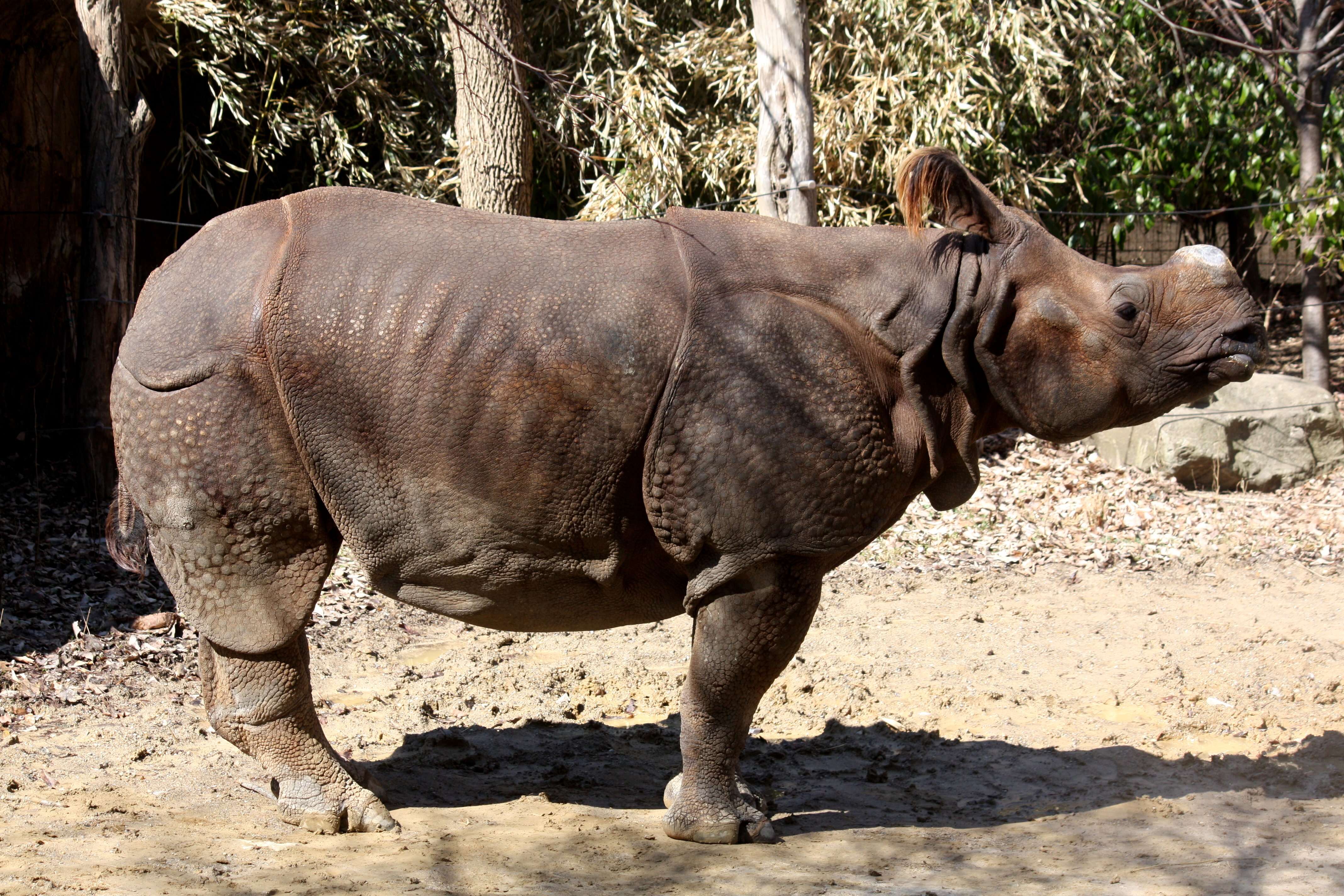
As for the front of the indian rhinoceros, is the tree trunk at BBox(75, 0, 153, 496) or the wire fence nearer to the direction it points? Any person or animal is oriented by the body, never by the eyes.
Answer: the wire fence

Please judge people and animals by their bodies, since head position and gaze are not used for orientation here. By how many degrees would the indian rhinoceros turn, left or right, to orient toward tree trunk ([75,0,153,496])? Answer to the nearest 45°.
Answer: approximately 135° to its left

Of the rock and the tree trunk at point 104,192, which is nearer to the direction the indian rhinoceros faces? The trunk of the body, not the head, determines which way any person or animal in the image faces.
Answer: the rock

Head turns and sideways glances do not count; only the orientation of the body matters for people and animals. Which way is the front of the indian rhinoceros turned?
to the viewer's right

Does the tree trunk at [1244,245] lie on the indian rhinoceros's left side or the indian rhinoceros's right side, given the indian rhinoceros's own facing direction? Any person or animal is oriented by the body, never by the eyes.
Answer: on its left

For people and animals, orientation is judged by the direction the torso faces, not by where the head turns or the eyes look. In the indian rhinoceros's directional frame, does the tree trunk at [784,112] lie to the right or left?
on its left

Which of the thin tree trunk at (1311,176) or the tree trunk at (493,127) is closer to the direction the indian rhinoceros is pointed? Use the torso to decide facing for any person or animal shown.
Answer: the thin tree trunk

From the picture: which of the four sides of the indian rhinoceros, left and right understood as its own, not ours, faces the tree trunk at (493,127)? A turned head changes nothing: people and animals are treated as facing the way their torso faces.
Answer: left
